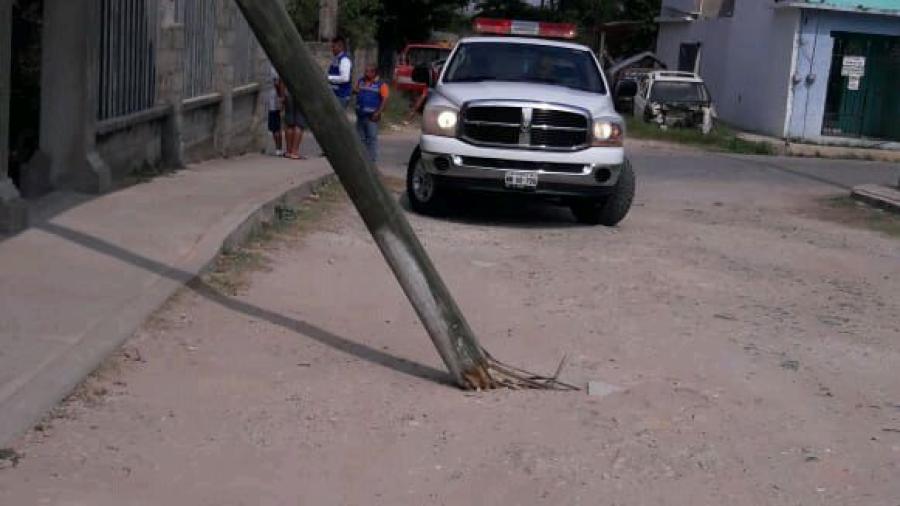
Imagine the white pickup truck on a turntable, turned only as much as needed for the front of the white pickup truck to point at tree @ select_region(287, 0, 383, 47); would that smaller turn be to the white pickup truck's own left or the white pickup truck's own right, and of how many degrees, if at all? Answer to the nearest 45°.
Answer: approximately 180°

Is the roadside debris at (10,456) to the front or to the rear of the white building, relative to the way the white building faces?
to the front

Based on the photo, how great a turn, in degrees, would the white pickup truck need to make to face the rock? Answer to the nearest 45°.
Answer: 0° — it already faces it

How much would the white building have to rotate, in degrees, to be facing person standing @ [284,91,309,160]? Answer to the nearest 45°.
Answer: approximately 45° to its right

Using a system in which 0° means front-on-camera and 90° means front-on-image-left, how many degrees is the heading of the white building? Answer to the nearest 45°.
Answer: approximately 0°

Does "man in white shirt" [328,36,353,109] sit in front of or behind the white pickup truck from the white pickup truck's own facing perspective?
behind
